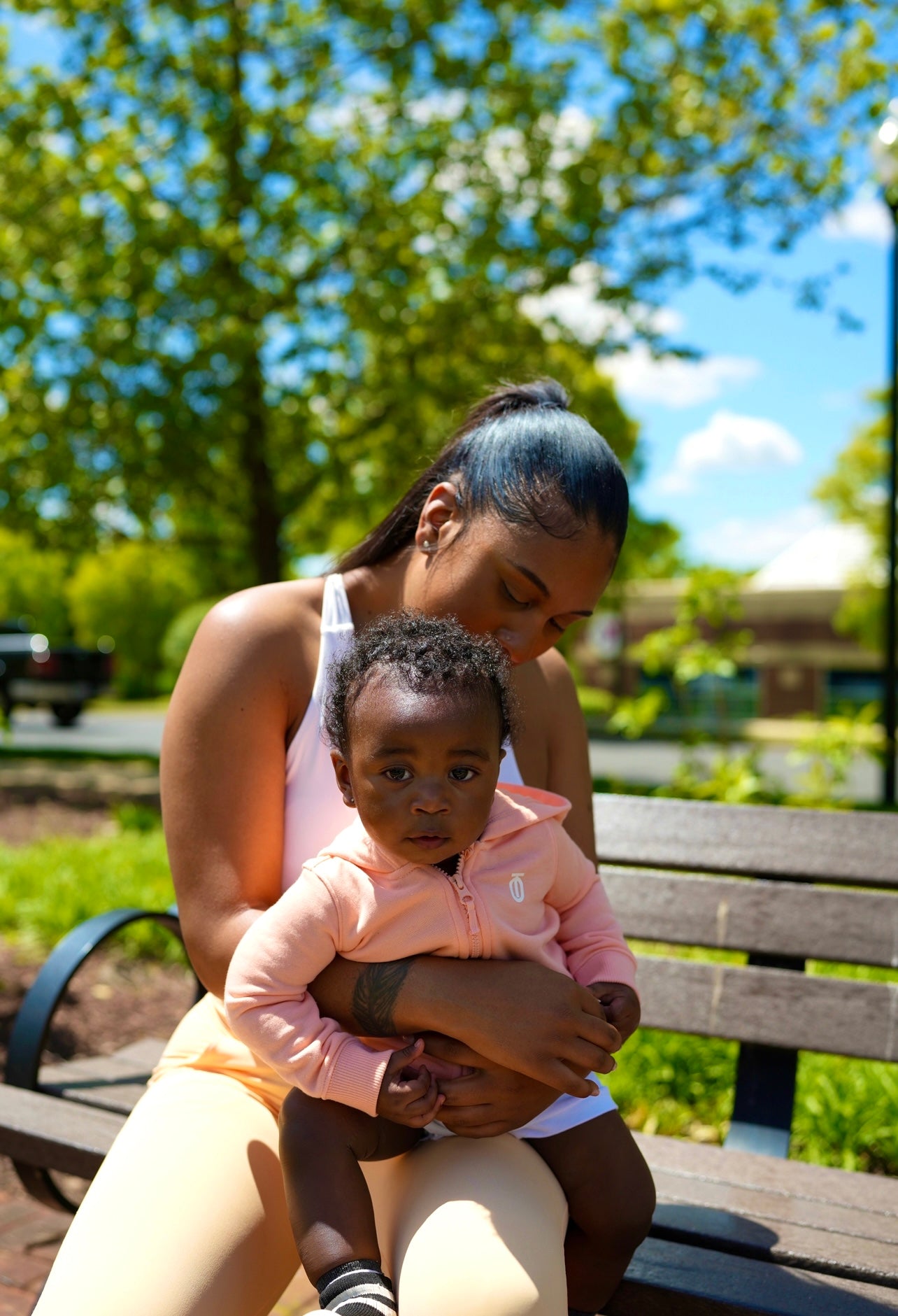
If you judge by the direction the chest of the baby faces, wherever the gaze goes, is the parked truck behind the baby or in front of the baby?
behind

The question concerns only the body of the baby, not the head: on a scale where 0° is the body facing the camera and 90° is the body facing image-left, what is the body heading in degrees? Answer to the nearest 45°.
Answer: approximately 0°

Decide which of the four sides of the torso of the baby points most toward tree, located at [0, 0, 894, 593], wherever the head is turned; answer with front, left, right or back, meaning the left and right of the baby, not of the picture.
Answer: back

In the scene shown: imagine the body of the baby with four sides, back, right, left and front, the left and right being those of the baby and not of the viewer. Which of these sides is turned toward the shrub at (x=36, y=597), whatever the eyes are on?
back

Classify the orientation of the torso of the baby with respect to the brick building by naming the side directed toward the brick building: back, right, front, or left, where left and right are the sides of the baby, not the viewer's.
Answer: back

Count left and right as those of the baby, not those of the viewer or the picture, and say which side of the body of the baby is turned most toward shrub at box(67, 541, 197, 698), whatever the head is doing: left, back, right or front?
back

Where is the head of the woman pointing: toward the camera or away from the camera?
toward the camera

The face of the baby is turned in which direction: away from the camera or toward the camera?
toward the camera

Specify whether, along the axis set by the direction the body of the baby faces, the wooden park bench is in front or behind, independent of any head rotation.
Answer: behind
